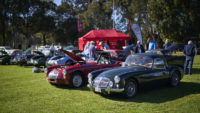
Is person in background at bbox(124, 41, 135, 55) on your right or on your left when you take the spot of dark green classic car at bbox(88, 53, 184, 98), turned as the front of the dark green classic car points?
on your right

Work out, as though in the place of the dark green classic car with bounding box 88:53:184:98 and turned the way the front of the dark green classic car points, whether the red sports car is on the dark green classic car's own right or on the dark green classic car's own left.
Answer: on the dark green classic car's own right

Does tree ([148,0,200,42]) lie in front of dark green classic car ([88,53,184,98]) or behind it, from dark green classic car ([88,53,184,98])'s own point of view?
behind

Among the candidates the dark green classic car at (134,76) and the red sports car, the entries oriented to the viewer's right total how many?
0

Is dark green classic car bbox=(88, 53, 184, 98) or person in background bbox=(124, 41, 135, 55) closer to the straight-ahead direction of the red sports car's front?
the dark green classic car

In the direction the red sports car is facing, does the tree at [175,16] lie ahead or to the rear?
to the rear

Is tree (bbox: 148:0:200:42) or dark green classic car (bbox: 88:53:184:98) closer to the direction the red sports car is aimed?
the dark green classic car

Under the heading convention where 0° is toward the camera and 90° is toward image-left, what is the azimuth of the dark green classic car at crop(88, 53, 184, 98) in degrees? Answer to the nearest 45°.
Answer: approximately 45°

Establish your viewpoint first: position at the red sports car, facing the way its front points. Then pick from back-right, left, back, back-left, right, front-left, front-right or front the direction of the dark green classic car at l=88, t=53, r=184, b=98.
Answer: left
